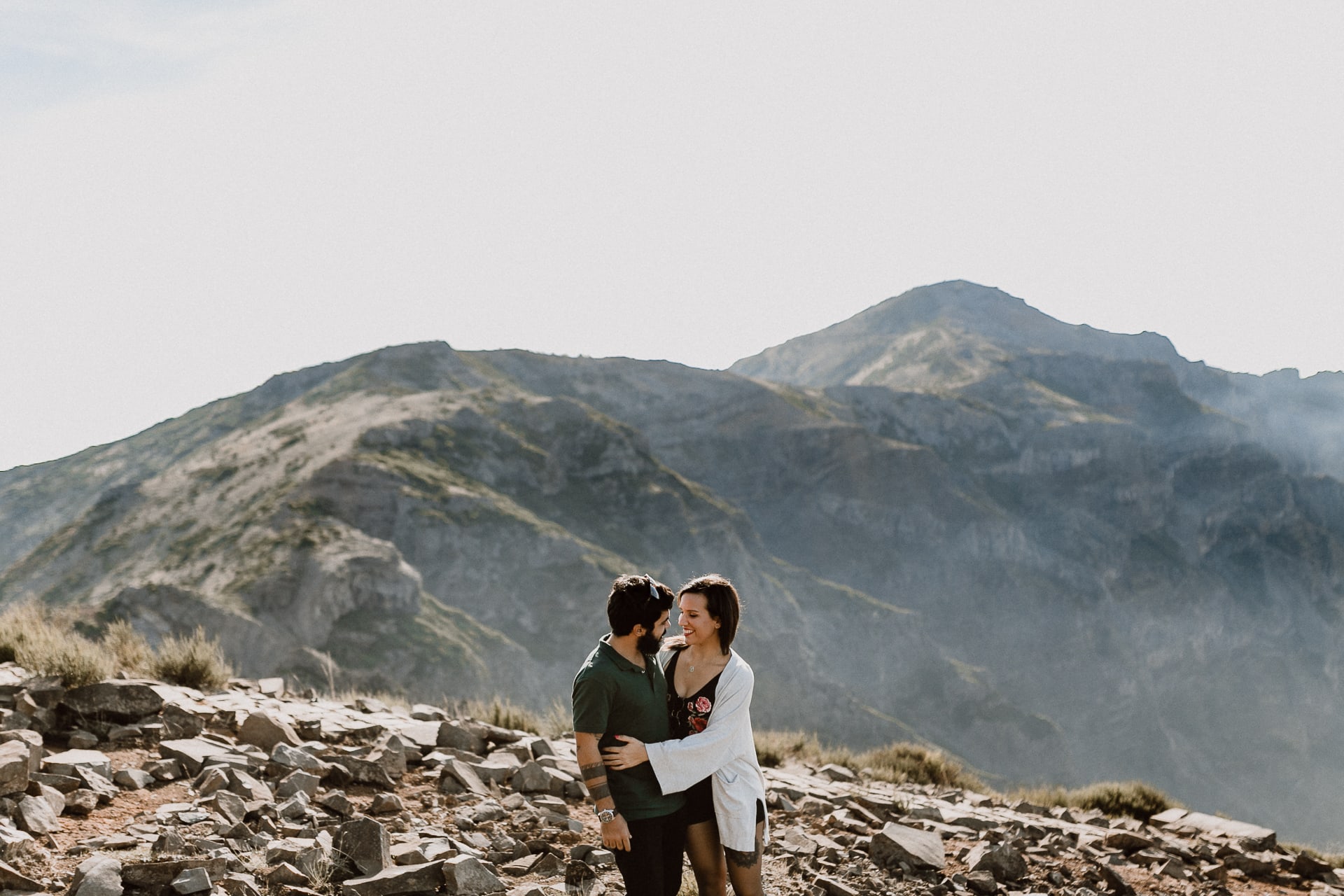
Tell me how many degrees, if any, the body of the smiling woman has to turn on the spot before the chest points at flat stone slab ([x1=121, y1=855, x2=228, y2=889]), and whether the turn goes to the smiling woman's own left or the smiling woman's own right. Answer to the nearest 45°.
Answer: approximately 45° to the smiling woman's own right

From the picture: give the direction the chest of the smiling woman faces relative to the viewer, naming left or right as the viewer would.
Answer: facing the viewer and to the left of the viewer

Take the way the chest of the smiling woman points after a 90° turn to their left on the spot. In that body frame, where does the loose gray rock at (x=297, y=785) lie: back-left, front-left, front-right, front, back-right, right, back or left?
back

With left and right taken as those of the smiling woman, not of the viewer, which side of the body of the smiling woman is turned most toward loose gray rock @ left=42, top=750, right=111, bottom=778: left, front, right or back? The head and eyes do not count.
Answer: right

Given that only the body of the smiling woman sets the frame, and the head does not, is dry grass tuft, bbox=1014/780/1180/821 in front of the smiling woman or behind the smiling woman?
behind

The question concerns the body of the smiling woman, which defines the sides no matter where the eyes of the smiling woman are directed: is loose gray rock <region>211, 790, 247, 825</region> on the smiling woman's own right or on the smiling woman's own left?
on the smiling woman's own right

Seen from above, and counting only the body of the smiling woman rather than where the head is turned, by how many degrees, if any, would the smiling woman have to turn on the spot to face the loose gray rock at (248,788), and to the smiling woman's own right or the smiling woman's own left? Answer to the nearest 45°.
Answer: approximately 90° to the smiling woman's own right

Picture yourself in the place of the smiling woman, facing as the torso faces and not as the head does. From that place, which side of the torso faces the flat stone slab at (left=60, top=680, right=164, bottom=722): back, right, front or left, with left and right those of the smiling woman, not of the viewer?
right

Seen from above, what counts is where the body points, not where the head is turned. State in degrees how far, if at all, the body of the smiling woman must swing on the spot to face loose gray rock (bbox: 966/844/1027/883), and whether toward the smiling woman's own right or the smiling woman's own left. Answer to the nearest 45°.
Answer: approximately 180°

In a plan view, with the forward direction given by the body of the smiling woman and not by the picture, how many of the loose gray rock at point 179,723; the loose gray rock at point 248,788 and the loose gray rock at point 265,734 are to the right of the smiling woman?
3

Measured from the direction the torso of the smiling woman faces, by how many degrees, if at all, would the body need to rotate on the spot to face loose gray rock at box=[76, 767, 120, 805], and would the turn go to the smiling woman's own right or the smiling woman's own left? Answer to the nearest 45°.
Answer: approximately 90° to the smiling woman's own right

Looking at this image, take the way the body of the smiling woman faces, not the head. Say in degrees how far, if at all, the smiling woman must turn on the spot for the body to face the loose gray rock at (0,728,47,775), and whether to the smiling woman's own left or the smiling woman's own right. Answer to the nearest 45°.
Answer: approximately 90° to the smiling woman's own right

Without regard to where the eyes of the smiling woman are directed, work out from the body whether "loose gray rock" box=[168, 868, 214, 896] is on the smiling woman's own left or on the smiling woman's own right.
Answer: on the smiling woman's own right

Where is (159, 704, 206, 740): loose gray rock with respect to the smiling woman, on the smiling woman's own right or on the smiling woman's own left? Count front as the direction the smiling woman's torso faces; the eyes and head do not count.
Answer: on the smiling woman's own right

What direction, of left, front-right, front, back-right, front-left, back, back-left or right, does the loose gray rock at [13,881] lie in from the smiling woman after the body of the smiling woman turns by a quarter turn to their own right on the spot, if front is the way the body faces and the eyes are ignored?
front-left
